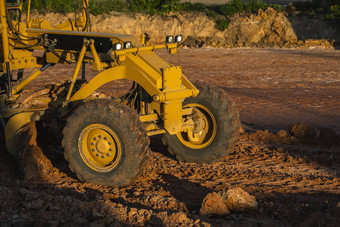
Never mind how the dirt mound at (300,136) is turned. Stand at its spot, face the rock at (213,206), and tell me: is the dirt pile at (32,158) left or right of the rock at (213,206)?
right

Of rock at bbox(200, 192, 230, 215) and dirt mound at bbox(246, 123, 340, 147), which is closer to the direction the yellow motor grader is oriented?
the rock
